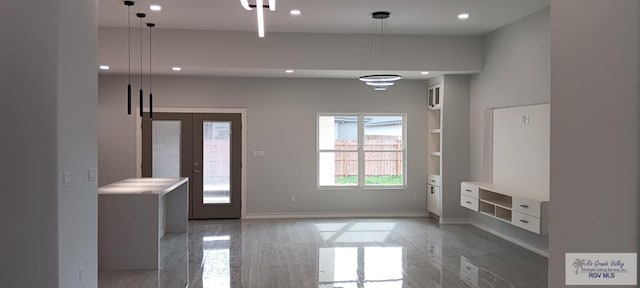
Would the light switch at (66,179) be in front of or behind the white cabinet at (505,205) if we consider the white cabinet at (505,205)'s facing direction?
in front

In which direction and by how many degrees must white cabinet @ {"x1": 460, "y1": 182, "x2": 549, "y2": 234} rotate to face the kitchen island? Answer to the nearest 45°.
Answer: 0° — it already faces it

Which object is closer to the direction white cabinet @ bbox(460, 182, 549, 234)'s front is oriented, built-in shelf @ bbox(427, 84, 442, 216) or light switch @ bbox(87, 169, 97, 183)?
the light switch

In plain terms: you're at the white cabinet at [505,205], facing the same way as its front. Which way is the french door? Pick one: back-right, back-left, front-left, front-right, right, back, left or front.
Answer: front-right

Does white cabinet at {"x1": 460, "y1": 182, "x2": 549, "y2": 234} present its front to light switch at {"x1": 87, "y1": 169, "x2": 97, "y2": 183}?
yes

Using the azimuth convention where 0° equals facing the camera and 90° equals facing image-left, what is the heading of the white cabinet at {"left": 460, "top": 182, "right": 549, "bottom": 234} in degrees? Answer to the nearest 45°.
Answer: approximately 45°

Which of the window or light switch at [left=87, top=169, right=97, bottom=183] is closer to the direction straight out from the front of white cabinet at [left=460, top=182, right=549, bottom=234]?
the light switch

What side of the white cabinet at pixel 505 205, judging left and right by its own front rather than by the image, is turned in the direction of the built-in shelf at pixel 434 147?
right

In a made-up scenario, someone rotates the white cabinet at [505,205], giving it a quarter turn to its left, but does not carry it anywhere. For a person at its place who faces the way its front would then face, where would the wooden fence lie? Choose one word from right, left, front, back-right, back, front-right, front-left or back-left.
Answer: back
